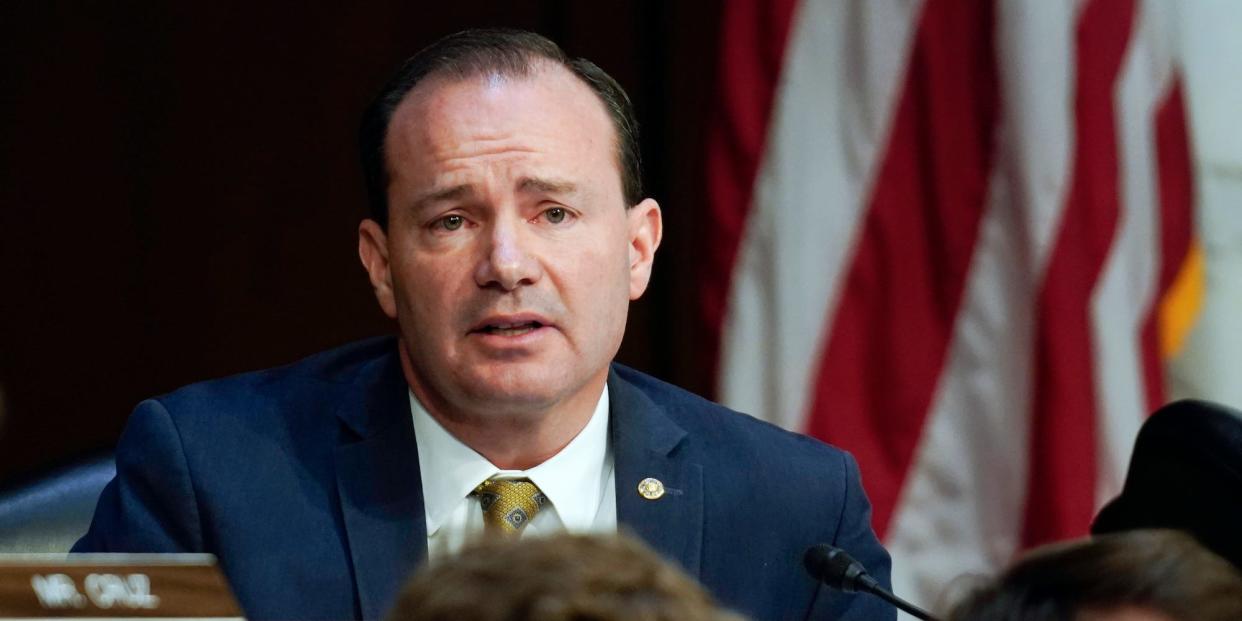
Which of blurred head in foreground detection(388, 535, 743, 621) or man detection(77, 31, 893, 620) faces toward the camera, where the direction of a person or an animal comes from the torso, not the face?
the man

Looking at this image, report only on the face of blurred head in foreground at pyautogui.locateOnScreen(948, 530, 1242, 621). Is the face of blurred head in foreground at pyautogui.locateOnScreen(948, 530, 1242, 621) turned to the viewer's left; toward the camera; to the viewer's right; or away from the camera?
away from the camera

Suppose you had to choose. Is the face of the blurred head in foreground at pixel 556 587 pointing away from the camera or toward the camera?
away from the camera

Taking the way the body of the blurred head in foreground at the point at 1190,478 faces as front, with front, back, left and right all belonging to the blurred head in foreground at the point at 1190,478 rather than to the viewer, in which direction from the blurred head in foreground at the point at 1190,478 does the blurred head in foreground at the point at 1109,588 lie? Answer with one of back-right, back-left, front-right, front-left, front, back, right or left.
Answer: left

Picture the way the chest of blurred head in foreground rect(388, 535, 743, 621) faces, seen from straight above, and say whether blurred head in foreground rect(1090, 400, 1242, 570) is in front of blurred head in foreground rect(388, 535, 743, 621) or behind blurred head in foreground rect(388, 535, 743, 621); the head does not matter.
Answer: in front

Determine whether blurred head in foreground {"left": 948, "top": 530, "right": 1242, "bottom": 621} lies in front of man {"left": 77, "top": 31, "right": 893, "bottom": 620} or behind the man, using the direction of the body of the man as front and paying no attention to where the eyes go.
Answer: in front

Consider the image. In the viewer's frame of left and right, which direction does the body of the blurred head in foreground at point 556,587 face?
facing away from the viewer

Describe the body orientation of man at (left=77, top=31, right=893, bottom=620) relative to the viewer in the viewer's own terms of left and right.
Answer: facing the viewer

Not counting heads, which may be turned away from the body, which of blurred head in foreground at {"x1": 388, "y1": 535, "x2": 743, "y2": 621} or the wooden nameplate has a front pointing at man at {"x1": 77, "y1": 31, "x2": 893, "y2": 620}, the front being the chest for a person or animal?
the blurred head in foreground
